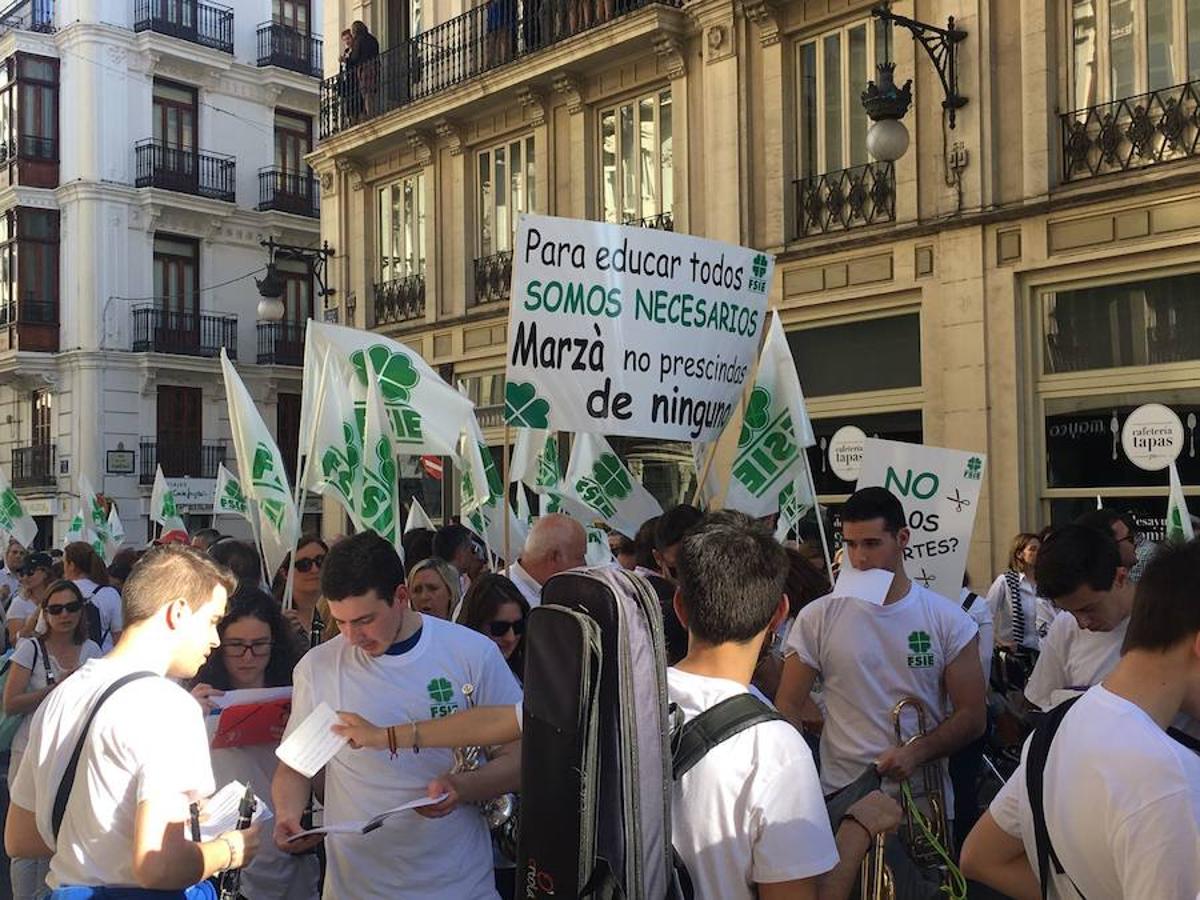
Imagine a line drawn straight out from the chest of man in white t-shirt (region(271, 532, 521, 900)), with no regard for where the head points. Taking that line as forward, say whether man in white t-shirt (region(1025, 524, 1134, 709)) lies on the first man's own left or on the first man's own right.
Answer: on the first man's own left

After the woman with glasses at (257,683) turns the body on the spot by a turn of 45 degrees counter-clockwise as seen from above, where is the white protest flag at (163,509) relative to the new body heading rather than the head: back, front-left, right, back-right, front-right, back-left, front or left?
back-left

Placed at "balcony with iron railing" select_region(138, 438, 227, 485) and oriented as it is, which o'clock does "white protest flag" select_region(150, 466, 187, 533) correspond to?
The white protest flag is roughly at 12 o'clock from the balcony with iron railing.

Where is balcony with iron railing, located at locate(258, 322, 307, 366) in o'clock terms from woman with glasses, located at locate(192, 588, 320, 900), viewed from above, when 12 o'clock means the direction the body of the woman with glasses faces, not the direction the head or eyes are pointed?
The balcony with iron railing is roughly at 6 o'clock from the woman with glasses.

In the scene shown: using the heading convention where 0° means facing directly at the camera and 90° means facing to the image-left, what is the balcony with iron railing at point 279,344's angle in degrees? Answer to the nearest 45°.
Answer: approximately 0°

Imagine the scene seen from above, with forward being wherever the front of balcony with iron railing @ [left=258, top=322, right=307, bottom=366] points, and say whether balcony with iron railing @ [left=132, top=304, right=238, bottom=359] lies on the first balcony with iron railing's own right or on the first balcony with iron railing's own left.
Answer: on the first balcony with iron railing's own right

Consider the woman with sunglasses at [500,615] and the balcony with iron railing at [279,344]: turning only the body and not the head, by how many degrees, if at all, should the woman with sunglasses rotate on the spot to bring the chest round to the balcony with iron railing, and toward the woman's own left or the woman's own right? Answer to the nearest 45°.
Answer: approximately 135° to the woman's own left

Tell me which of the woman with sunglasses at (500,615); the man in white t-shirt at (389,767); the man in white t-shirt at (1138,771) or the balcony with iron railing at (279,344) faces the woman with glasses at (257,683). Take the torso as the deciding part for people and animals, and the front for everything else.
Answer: the balcony with iron railing

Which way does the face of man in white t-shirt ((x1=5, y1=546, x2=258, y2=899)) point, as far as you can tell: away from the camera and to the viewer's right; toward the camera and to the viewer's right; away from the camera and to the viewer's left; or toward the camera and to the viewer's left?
away from the camera and to the viewer's right
